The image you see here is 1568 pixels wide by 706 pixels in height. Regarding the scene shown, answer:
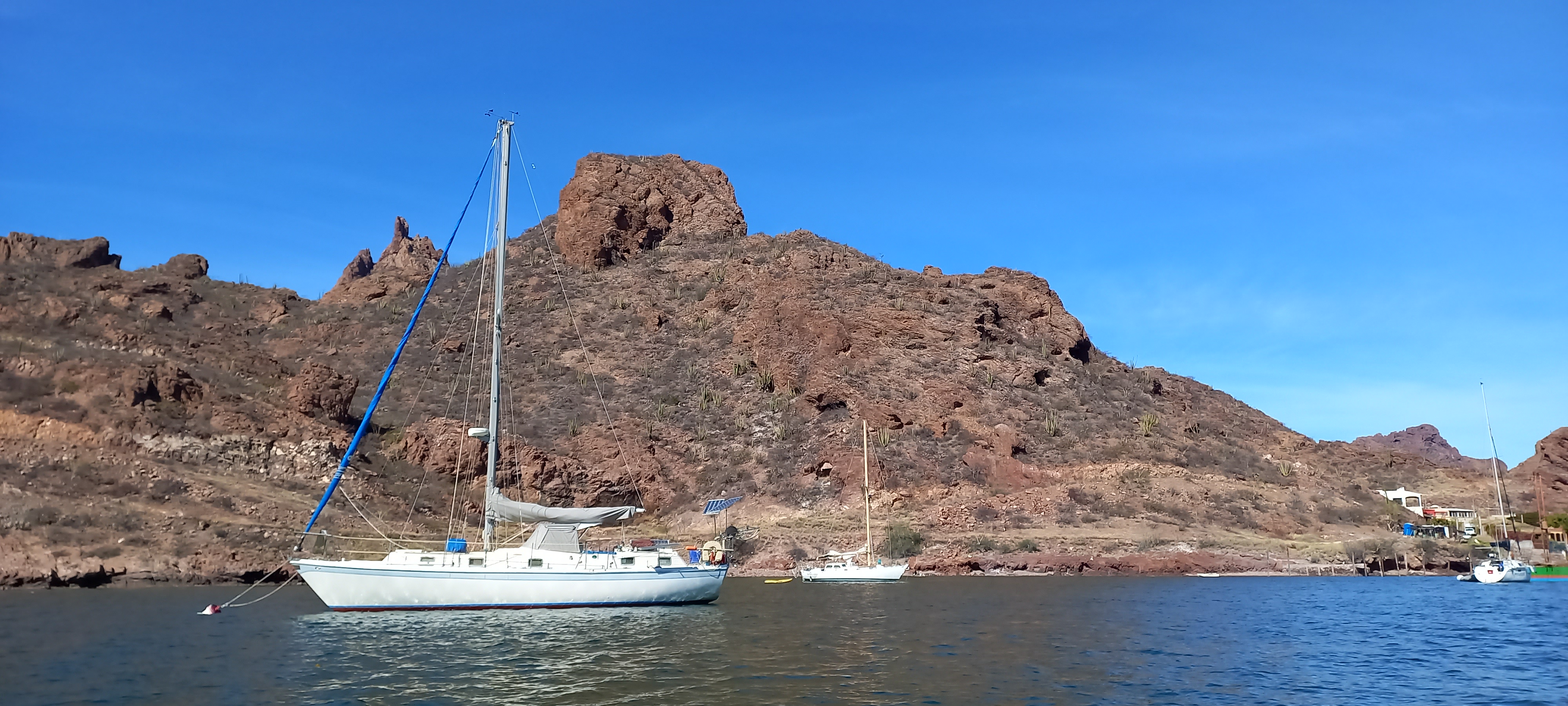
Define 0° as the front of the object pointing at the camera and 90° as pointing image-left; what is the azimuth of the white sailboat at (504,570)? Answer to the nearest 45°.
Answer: approximately 90°
